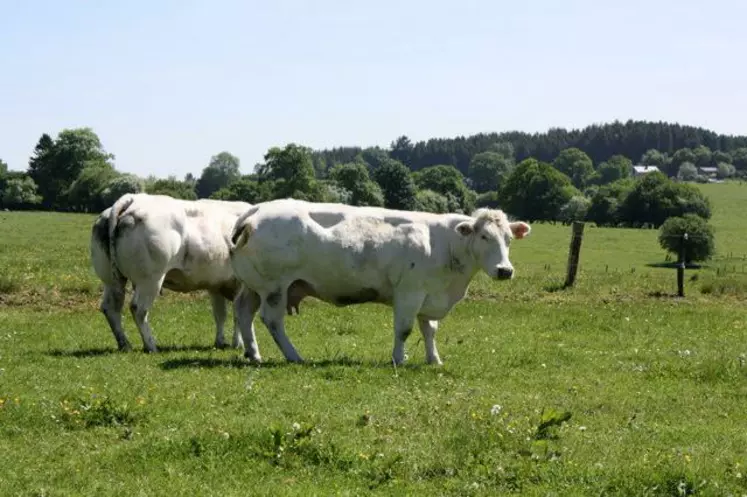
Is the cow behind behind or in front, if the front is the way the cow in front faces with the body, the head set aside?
behind

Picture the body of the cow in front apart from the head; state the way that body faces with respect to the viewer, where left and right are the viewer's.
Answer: facing to the right of the viewer
